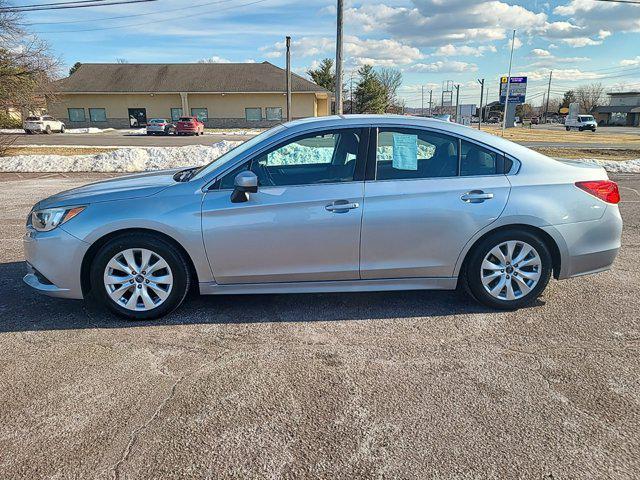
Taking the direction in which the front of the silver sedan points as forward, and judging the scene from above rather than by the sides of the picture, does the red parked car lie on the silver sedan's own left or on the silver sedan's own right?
on the silver sedan's own right

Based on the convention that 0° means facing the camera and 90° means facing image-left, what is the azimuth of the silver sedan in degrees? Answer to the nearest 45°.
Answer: approximately 90°

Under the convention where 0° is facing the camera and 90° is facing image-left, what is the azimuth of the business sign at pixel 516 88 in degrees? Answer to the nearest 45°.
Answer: approximately 0°

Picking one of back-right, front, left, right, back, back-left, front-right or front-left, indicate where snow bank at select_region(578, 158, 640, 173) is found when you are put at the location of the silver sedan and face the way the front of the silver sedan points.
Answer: back-right

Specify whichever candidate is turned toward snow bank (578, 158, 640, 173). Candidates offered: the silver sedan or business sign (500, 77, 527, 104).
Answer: the business sign

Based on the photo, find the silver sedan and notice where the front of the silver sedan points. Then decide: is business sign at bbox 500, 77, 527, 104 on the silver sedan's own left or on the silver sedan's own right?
on the silver sedan's own right

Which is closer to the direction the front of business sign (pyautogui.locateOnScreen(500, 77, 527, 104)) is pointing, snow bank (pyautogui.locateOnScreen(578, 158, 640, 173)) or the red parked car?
the snow bank

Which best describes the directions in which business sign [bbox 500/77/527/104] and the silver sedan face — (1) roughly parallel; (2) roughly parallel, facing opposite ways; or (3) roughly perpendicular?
roughly perpendicular

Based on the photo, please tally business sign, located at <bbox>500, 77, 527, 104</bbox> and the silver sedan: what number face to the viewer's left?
1

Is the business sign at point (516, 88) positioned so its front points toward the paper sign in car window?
yes

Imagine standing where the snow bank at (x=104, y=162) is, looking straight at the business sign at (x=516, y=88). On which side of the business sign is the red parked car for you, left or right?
left
